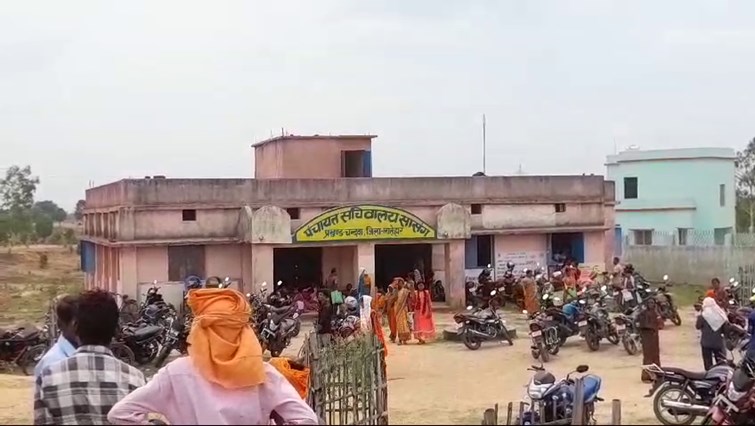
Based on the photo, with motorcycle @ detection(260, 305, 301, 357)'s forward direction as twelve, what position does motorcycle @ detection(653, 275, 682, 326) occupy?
motorcycle @ detection(653, 275, 682, 326) is roughly at 7 o'clock from motorcycle @ detection(260, 305, 301, 357).

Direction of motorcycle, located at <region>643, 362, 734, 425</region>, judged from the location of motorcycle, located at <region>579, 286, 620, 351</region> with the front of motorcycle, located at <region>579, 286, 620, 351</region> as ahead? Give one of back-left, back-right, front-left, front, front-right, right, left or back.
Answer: front-left

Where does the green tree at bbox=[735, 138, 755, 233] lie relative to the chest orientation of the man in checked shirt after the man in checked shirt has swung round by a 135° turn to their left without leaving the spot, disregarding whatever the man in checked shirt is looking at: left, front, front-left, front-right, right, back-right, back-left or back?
back

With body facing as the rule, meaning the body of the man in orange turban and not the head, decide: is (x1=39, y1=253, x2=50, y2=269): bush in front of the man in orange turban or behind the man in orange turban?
in front

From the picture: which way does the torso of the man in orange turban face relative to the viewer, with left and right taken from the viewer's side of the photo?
facing away from the viewer

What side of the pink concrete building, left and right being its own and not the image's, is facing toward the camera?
front

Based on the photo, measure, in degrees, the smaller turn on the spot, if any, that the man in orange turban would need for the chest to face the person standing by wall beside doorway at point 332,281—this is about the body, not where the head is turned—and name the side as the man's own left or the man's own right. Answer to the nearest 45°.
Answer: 0° — they already face them

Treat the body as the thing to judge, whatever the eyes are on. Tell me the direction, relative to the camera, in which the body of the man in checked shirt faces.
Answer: away from the camera

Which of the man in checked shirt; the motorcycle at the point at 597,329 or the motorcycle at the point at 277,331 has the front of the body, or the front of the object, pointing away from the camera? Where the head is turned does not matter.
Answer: the man in checked shirt

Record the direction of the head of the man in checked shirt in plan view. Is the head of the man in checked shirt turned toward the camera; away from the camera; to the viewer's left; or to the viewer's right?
away from the camera
